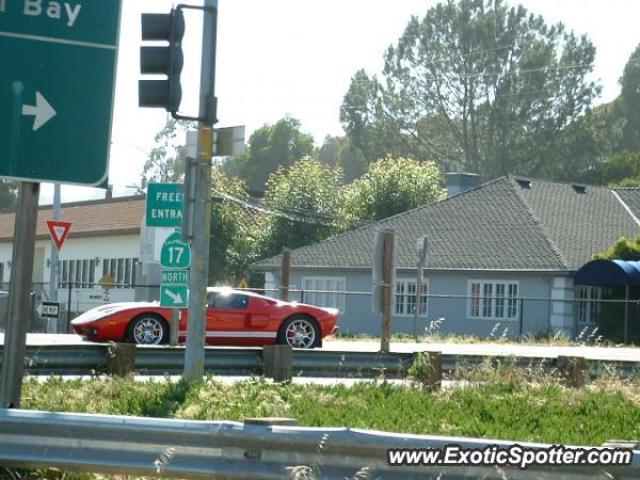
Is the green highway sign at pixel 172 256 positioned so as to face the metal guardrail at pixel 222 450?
yes

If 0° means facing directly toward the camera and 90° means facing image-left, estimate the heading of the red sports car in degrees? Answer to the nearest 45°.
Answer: approximately 90°

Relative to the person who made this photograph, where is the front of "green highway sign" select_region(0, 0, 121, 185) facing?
facing the viewer

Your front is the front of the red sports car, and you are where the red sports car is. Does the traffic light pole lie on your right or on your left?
on your left

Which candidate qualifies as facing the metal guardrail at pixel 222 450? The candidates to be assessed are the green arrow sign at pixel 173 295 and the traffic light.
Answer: the green arrow sign

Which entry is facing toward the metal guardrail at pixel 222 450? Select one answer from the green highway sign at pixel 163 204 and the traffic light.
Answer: the green highway sign

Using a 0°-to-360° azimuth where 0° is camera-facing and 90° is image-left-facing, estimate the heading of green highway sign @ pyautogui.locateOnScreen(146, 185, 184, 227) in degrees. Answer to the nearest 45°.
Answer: approximately 0°
